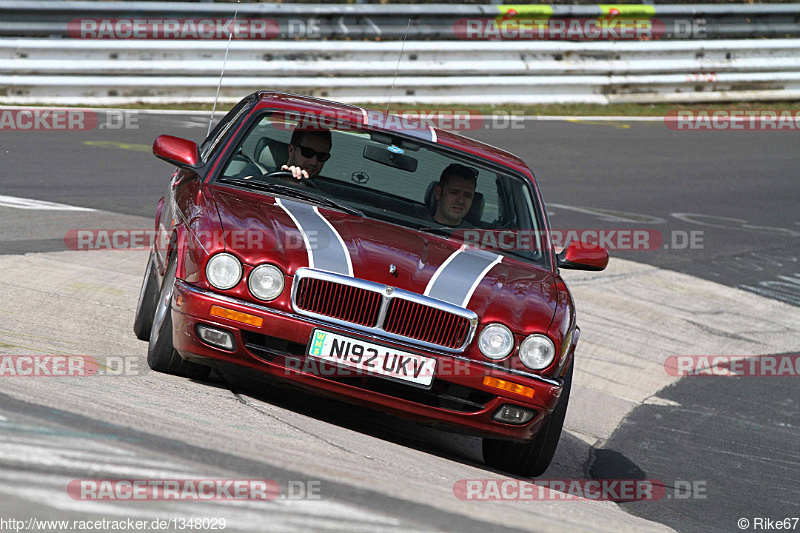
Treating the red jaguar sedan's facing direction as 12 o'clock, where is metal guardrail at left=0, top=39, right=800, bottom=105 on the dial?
The metal guardrail is roughly at 6 o'clock from the red jaguar sedan.

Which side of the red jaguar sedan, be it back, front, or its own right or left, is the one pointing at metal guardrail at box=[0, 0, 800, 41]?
back

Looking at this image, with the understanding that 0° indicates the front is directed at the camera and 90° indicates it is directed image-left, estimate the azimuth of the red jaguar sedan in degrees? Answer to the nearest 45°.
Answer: approximately 0°
